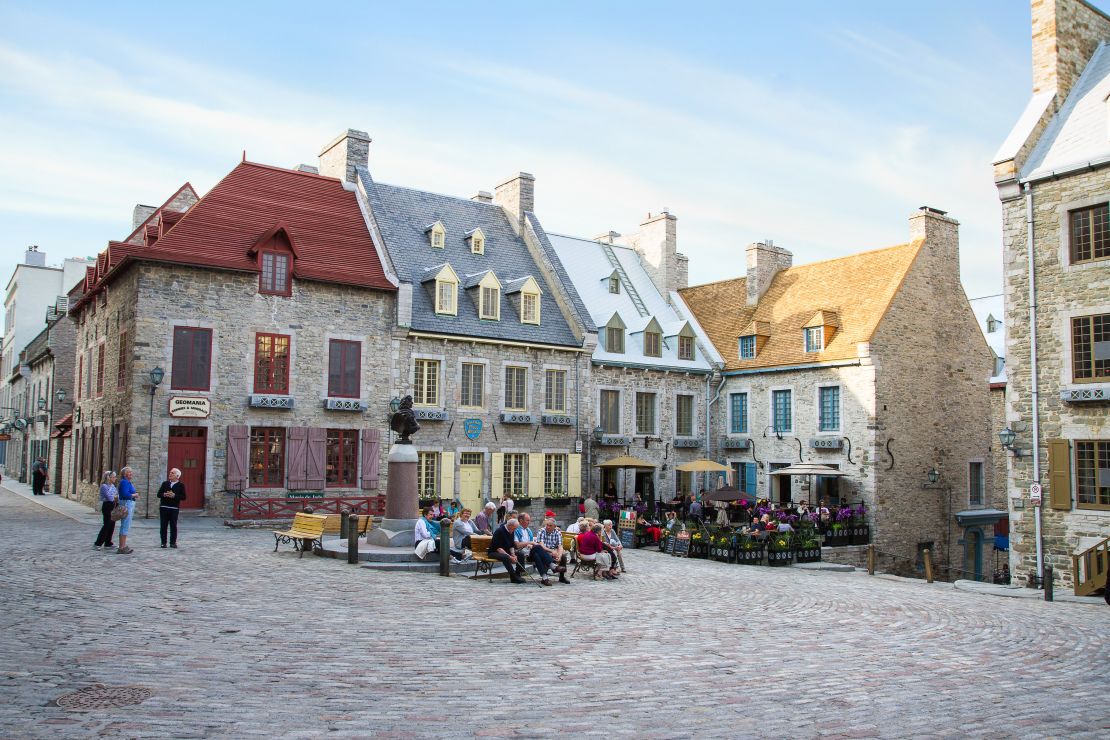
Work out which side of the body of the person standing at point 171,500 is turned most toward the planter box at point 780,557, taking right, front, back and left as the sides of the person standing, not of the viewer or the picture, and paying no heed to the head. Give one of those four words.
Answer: left

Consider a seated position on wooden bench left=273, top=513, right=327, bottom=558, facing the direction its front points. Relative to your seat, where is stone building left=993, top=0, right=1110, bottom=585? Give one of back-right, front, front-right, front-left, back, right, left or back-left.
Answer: back-left

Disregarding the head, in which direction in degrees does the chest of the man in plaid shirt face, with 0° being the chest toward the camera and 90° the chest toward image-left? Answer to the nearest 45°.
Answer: approximately 0°

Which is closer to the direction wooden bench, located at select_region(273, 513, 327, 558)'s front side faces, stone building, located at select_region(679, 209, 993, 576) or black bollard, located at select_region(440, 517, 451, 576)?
the black bollard

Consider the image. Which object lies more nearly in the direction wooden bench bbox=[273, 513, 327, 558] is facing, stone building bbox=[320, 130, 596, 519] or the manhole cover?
the manhole cover
